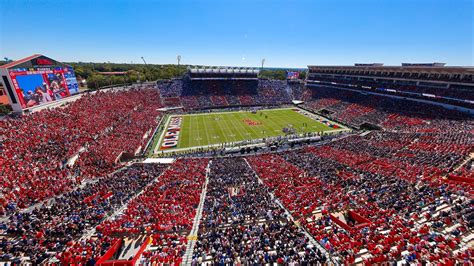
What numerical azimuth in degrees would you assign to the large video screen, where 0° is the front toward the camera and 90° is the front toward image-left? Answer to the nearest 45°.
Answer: approximately 315°
